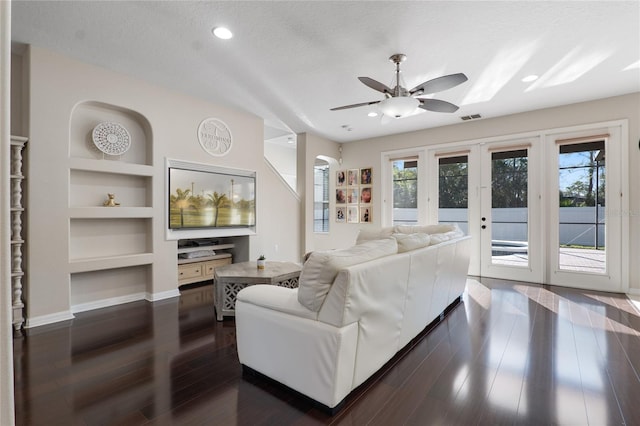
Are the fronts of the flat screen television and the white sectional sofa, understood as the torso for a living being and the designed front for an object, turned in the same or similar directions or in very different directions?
very different directions

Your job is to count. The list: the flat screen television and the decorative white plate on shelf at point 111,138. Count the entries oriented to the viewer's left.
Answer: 0

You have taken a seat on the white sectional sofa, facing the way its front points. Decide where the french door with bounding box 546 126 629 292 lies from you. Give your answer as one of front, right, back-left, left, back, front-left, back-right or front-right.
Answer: right

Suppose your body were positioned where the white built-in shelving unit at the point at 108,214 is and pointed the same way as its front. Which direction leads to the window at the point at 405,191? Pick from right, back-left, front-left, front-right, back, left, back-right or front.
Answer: front-left

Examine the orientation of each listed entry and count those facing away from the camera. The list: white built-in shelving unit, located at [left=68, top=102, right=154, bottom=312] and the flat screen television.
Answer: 0

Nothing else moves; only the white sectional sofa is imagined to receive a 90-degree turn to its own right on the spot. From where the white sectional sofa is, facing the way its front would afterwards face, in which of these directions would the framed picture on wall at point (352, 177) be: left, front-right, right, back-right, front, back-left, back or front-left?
front-left

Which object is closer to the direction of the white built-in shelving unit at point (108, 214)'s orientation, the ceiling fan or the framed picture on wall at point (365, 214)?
the ceiling fan

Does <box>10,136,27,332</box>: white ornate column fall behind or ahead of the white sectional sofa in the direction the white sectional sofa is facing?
ahead
